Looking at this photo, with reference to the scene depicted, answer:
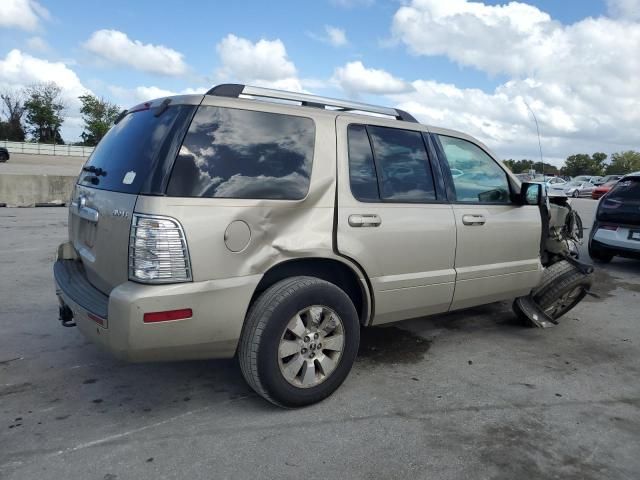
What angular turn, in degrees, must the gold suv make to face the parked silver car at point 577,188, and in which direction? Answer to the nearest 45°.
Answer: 0° — it already faces it

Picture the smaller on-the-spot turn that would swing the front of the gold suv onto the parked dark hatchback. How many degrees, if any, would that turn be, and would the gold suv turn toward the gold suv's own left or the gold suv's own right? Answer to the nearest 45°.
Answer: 0° — it already faces it

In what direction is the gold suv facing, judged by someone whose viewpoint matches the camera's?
facing away from the viewer and to the right of the viewer

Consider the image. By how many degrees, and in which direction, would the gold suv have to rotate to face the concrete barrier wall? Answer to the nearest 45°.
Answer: approximately 90° to its left

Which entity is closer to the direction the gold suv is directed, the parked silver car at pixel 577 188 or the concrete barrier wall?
the parked silver car
